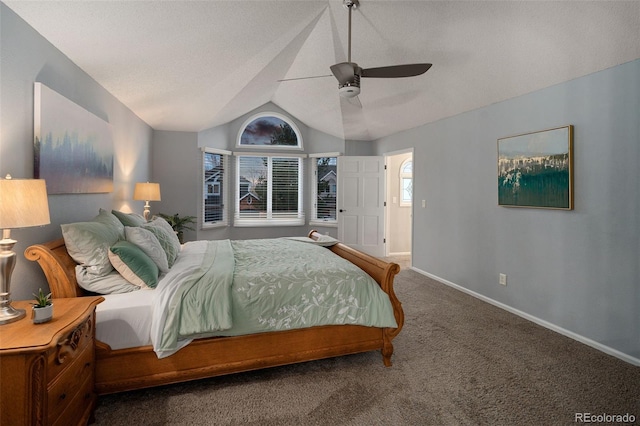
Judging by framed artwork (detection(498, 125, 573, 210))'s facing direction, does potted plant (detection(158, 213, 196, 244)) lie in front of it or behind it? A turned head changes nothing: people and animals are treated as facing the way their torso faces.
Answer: in front

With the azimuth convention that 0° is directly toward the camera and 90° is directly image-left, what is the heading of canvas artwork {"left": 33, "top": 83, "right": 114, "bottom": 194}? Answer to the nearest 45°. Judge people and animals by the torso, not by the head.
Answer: approximately 315°

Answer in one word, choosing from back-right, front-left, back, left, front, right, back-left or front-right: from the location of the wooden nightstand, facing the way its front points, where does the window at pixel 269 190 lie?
left

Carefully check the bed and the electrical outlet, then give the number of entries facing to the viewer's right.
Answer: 1

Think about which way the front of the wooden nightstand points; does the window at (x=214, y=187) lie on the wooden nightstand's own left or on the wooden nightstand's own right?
on the wooden nightstand's own left

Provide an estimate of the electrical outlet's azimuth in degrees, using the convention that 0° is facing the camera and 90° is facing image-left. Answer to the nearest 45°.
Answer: approximately 45°

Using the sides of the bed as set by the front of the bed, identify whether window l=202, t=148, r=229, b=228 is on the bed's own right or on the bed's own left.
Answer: on the bed's own left

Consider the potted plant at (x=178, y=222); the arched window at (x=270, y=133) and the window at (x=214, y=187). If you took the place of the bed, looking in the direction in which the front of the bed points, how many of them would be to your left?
3

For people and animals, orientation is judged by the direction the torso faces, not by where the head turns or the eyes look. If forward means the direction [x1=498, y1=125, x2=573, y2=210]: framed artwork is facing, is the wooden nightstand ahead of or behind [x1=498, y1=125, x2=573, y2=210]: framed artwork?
ahead

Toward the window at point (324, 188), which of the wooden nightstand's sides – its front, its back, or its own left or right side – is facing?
left

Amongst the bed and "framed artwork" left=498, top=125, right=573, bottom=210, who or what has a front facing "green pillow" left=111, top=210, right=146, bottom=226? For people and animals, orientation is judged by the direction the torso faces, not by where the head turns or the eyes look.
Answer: the framed artwork

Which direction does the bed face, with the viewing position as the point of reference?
facing to the right of the viewer
